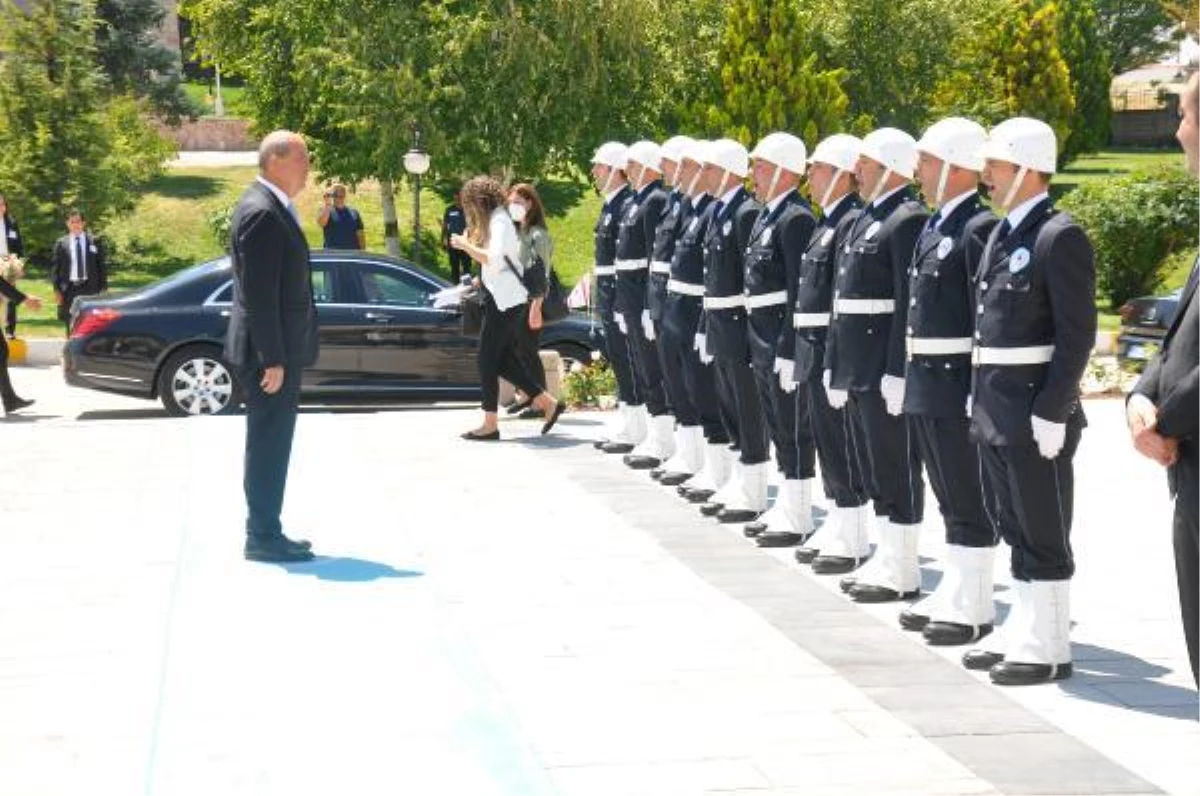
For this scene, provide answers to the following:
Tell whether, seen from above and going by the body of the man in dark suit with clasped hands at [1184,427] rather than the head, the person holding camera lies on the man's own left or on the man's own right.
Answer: on the man's own right

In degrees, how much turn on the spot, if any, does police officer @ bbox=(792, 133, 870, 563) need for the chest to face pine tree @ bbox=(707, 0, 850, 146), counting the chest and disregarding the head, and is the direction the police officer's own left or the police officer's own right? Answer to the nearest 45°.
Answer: approximately 135° to the police officer's own right

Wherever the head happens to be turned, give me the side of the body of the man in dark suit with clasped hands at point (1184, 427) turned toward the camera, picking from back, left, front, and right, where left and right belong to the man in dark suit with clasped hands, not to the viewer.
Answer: left

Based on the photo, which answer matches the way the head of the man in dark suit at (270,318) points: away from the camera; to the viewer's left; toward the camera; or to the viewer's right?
to the viewer's right

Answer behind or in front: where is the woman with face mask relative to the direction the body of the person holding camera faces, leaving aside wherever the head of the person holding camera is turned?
in front

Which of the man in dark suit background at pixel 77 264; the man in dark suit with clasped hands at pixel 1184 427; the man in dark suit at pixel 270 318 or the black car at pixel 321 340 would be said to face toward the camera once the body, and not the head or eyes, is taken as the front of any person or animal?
the man in dark suit background at pixel 77 264

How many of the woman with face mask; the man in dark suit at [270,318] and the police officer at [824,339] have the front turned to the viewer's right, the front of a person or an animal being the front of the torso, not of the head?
1

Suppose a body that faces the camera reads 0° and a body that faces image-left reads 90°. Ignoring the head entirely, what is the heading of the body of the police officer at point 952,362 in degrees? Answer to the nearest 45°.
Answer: approximately 90°

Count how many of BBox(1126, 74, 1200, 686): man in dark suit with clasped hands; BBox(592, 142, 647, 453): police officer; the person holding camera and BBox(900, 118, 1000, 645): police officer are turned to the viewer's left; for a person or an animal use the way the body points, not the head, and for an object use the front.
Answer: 3

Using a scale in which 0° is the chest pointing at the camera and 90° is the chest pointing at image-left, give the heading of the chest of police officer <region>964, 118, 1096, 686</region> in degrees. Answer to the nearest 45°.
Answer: approximately 45°

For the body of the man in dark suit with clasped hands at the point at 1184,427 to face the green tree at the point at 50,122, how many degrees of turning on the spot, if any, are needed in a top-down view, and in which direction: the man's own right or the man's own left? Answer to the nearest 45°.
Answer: approximately 45° to the man's own right
